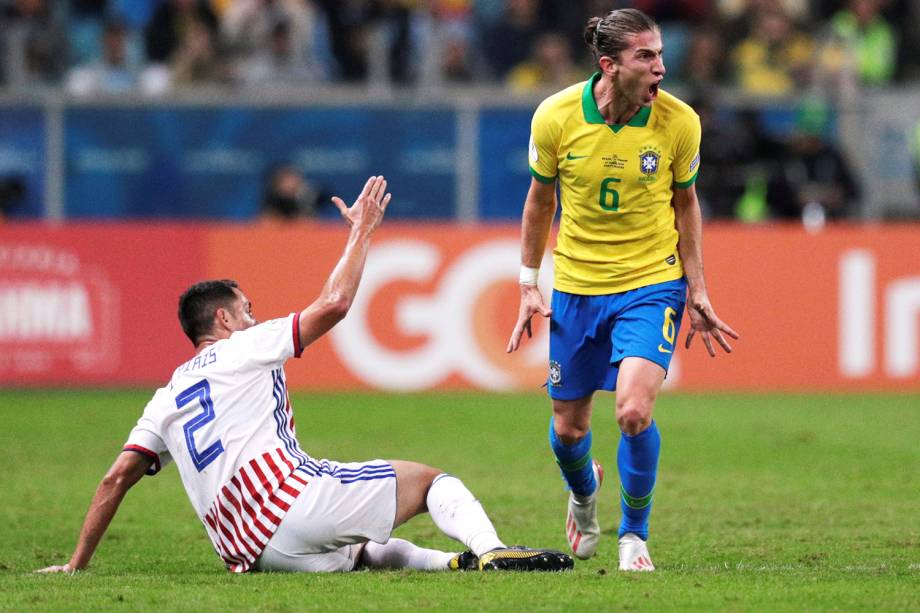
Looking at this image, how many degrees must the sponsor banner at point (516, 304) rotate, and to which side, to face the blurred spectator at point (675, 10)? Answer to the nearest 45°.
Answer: approximately 135° to its left

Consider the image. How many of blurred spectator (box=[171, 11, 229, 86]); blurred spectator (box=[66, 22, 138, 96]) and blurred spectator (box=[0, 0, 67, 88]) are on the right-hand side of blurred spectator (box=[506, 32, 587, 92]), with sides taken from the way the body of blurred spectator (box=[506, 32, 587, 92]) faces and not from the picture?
3

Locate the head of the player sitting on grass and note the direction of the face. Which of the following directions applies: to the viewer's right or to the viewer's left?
to the viewer's right

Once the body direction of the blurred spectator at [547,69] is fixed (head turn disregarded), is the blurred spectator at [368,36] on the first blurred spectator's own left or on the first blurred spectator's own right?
on the first blurred spectator's own right

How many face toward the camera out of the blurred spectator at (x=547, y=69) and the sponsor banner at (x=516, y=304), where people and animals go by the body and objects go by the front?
2

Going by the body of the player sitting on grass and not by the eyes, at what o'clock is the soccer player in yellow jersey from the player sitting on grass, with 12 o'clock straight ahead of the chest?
The soccer player in yellow jersey is roughly at 1 o'clock from the player sitting on grass.

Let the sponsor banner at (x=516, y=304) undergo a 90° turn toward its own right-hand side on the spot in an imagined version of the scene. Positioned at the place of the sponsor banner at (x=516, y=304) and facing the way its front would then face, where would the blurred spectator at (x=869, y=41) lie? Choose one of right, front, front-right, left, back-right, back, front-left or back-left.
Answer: back-right

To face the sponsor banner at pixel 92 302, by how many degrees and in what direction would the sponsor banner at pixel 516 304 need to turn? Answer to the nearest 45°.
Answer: approximately 90° to its right
